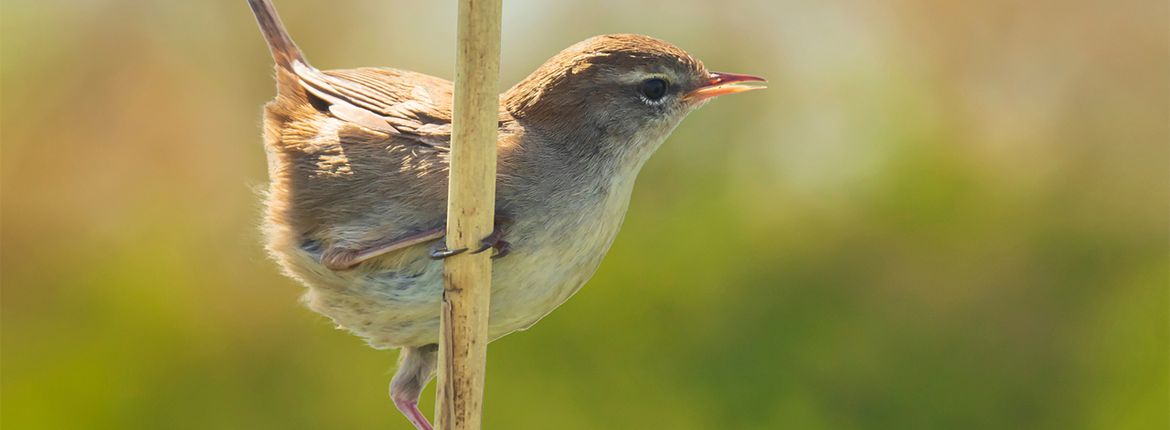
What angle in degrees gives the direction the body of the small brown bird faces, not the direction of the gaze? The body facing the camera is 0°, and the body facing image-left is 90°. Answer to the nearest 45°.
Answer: approximately 270°
